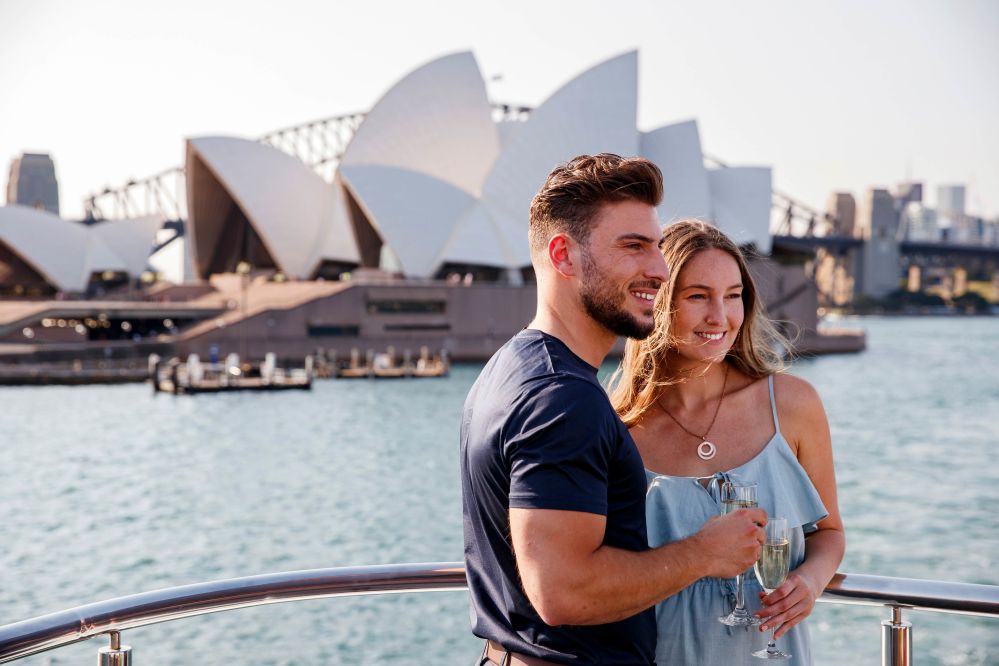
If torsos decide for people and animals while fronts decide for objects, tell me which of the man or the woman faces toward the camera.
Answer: the woman

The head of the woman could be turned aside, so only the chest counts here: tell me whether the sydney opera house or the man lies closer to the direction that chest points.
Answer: the man

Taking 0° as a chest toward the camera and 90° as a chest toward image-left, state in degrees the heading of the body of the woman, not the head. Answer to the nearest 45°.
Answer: approximately 0°

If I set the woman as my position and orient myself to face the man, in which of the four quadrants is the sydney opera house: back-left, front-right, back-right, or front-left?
back-right

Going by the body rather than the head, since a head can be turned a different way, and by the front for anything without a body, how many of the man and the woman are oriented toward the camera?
1

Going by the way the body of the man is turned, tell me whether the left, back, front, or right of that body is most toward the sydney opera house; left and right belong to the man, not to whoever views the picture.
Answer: left

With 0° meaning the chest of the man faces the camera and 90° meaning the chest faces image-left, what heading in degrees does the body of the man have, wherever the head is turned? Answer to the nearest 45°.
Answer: approximately 270°

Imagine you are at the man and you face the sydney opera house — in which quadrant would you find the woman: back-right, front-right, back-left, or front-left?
front-right

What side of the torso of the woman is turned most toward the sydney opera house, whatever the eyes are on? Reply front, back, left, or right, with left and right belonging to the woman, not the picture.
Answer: back

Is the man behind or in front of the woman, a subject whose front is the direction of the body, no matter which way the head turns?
in front

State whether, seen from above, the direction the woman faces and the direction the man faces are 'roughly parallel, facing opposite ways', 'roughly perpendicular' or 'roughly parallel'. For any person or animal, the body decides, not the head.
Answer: roughly perpendicular

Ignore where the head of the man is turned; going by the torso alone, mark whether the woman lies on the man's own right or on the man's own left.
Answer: on the man's own left
